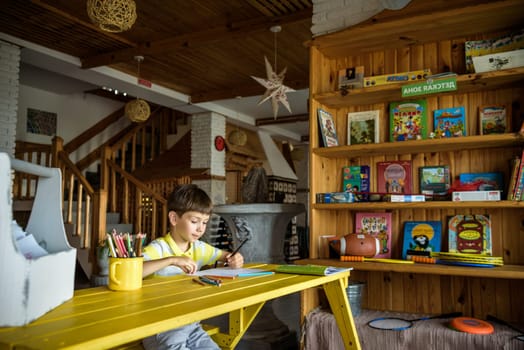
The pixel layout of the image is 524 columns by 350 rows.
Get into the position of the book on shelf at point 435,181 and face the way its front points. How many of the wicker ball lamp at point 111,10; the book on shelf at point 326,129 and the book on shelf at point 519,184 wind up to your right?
2

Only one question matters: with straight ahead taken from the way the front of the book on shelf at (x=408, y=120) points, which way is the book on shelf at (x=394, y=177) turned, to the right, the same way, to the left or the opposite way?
the same way

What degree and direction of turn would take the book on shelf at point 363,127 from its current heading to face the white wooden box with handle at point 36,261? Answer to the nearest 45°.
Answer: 0° — it already faces it

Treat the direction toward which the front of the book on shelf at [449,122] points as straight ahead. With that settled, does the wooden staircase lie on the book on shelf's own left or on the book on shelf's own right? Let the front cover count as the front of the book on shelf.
on the book on shelf's own right

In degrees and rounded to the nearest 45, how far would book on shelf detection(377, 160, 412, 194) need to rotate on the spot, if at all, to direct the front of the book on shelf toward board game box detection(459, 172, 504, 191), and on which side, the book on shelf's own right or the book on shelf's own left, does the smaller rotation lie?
approximately 90° to the book on shelf's own left

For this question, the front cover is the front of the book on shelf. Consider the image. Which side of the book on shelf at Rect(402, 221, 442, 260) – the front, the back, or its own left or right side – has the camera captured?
front

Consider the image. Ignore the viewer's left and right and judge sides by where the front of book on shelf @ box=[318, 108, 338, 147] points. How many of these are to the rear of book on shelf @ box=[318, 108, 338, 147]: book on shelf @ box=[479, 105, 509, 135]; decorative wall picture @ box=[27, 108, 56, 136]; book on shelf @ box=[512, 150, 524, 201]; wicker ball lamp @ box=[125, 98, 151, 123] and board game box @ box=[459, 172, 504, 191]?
2

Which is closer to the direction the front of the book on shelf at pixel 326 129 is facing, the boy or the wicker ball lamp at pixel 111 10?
the boy

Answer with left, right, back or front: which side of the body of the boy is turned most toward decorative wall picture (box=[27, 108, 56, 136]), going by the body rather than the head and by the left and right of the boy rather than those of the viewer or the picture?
back

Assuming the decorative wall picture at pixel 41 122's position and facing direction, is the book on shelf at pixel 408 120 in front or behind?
in front

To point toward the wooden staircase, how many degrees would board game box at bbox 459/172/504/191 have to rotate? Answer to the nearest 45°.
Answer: approximately 135° to its right

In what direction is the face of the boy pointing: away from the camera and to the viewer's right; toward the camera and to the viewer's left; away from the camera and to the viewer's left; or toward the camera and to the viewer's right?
toward the camera and to the viewer's right

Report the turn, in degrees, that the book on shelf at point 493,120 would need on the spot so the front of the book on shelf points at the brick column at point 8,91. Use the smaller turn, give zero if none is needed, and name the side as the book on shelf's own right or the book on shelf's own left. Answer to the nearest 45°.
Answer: approximately 90° to the book on shelf's own right

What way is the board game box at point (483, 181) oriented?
toward the camera

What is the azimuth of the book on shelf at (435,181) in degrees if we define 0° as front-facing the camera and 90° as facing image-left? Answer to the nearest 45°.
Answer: approximately 0°

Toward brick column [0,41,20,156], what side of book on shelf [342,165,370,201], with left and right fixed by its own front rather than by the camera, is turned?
right
